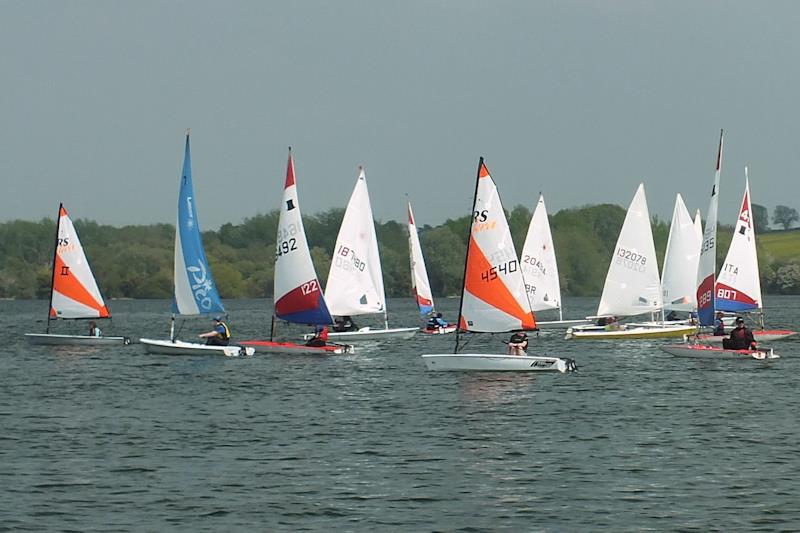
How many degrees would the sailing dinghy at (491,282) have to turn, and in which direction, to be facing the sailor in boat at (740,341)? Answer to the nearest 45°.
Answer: approximately 135° to its right

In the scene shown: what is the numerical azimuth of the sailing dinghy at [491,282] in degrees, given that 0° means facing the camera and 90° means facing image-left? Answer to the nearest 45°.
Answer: approximately 90°
